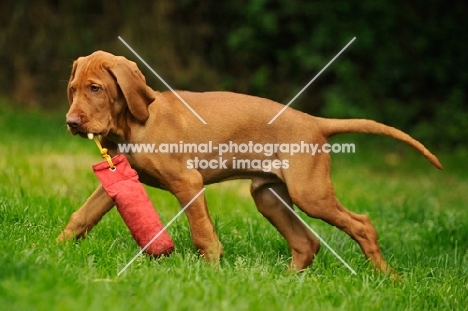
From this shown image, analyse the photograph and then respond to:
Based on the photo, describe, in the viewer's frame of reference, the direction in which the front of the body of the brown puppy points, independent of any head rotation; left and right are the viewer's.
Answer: facing to the left of the viewer
